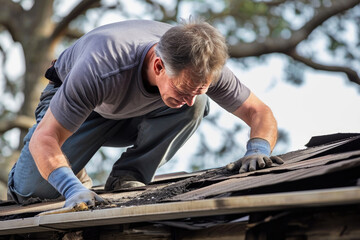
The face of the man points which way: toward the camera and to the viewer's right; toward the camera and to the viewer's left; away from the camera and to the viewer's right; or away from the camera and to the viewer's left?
toward the camera and to the viewer's right

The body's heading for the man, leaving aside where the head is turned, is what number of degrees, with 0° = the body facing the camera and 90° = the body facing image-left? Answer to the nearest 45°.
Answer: approximately 315°
